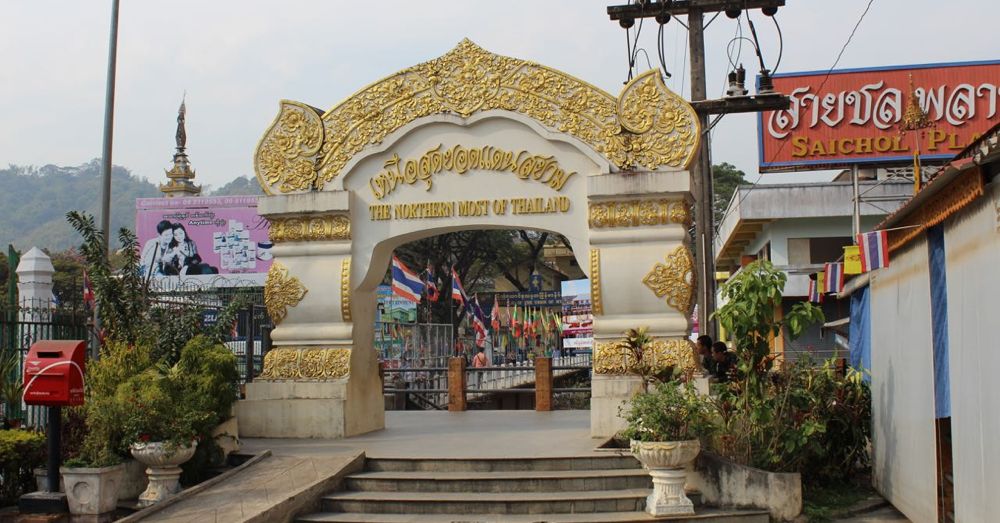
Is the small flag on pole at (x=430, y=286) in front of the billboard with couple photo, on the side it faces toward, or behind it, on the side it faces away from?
in front

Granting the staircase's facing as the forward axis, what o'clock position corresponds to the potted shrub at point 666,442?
The potted shrub is roughly at 10 o'clock from the staircase.

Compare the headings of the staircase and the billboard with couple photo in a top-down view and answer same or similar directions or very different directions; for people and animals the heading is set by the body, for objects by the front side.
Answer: same or similar directions

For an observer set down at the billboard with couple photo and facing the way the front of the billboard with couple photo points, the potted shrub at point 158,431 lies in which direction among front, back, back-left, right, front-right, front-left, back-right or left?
front

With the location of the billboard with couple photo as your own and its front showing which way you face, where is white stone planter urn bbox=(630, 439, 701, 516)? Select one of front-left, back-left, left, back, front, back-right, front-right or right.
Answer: front

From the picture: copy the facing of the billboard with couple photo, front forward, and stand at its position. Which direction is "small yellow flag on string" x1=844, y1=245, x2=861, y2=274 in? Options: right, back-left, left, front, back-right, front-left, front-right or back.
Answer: front

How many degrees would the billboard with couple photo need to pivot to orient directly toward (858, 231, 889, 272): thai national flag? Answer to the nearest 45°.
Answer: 0° — it already faces it

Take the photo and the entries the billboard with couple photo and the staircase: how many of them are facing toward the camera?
2

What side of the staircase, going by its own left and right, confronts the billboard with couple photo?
back

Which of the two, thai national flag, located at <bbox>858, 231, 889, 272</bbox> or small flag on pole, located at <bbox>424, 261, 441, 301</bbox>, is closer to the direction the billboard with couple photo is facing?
the thai national flag

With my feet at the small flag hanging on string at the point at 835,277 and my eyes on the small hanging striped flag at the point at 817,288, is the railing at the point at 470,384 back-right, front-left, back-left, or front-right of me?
front-left

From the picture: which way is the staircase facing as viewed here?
toward the camera

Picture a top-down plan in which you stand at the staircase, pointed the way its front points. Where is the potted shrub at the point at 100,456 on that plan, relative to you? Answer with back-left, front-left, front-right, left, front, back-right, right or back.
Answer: right

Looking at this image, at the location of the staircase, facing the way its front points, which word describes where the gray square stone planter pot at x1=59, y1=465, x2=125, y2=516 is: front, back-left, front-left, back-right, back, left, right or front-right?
right

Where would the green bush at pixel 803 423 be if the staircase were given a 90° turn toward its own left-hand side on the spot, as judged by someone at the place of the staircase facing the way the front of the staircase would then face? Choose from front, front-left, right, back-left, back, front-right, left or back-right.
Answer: front

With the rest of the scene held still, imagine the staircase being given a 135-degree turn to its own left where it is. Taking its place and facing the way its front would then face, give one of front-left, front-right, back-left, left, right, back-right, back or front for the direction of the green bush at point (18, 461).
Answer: back-left

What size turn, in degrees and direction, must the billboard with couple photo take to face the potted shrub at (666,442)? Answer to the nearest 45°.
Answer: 0° — it already faces it
